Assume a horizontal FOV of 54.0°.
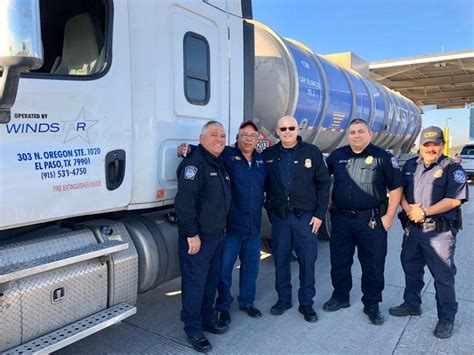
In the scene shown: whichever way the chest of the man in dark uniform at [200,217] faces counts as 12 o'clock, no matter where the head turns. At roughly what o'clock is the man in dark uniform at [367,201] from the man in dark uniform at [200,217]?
the man in dark uniform at [367,201] is roughly at 10 o'clock from the man in dark uniform at [200,217].

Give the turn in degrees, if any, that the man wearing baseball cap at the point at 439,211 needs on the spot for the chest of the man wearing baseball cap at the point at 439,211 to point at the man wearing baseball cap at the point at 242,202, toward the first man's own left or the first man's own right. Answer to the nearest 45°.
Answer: approximately 45° to the first man's own right

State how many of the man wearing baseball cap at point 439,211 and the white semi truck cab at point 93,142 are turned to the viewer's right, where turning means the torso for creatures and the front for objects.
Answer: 0

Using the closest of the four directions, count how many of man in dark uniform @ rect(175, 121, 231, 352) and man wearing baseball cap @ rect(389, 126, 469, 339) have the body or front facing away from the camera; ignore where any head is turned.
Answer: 0

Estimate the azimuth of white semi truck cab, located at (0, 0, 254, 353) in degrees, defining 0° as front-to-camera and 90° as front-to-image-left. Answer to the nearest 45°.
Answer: approximately 45°

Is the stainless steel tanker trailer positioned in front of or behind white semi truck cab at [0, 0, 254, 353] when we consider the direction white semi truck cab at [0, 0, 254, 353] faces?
behind

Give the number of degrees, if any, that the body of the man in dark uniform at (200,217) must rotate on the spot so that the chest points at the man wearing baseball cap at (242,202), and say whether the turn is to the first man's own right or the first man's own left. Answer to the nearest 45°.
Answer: approximately 90° to the first man's own left

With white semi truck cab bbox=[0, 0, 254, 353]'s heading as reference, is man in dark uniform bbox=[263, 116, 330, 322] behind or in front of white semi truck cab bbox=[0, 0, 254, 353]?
behind

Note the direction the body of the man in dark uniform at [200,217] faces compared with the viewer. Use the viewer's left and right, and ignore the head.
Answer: facing the viewer and to the right of the viewer
